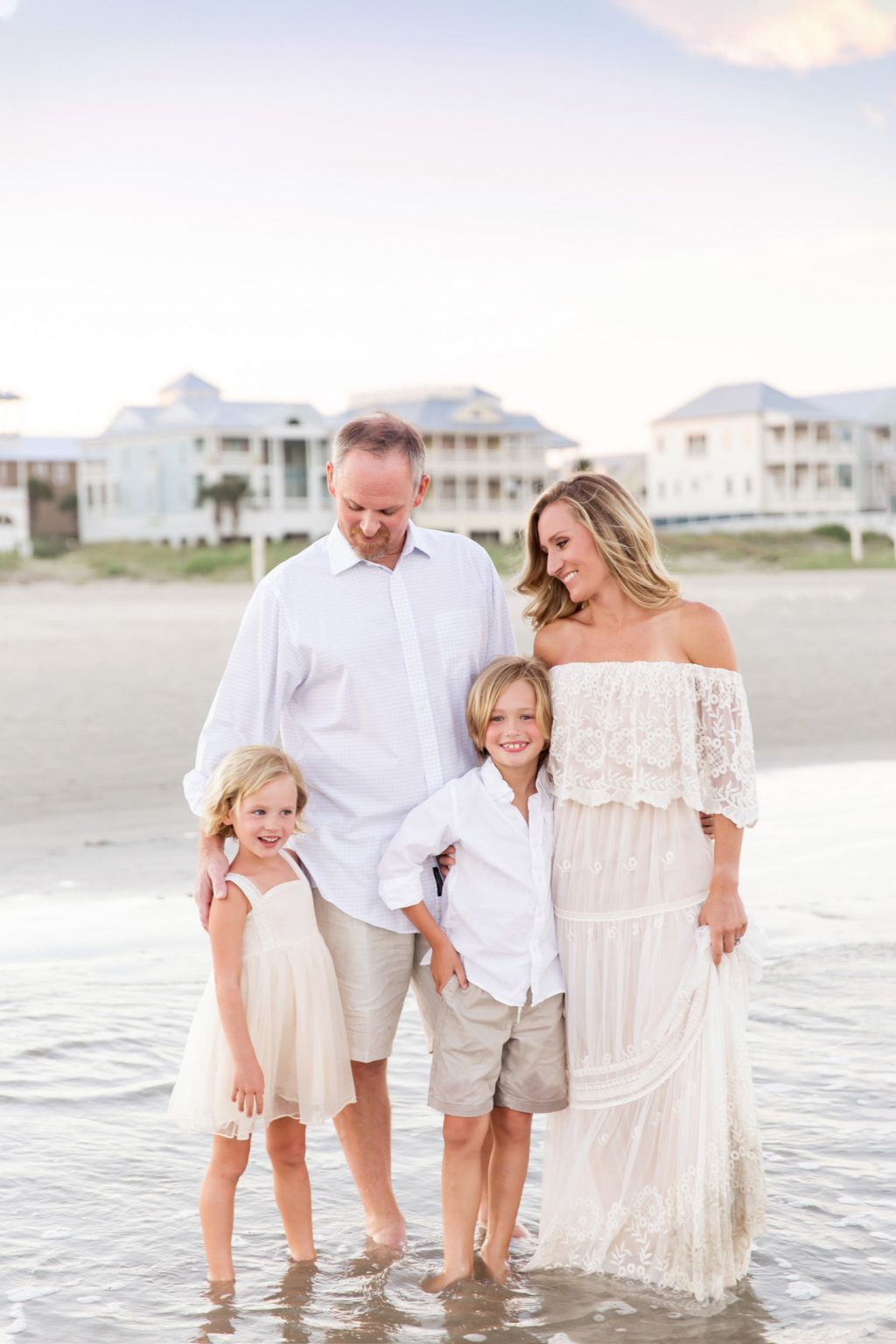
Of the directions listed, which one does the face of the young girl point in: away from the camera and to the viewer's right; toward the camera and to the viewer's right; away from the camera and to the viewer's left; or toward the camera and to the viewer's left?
toward the camera and to the viewer's right

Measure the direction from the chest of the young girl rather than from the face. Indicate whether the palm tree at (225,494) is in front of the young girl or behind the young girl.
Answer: behind

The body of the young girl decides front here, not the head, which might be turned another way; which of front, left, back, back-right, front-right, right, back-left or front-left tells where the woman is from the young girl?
front-left

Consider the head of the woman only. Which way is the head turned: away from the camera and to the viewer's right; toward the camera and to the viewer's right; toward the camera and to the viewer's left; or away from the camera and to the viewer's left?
toward the camera and to the viewer's left

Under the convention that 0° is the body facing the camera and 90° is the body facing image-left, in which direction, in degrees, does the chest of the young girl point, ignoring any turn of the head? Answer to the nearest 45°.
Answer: approximately 315°
